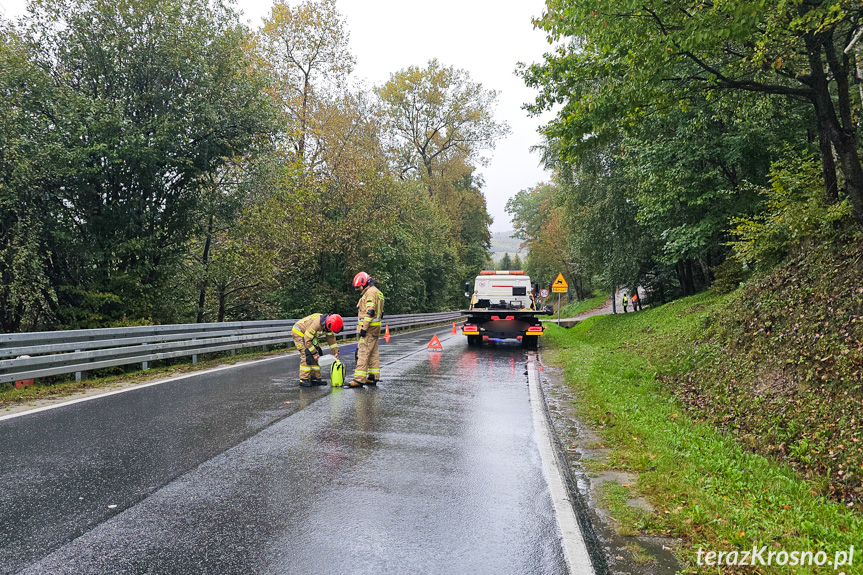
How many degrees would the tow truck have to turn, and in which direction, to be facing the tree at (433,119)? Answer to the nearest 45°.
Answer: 0° — it already faces it

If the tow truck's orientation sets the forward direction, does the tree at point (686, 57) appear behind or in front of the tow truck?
behind

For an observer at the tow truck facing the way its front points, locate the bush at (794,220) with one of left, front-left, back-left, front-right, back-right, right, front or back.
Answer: back-right

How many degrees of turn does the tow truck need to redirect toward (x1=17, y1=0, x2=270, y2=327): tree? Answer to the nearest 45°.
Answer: approximately 135° to its left

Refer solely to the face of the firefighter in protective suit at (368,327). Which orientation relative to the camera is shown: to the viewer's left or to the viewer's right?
to the viewer's left

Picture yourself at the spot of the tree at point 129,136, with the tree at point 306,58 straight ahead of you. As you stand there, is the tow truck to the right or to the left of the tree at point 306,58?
right

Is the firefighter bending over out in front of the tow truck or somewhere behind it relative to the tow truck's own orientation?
behind

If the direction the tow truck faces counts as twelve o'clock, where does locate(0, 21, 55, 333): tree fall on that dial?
The tree is roughly at 8 o'clock from the tow truck.

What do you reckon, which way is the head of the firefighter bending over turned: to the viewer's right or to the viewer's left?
to the viewer's right

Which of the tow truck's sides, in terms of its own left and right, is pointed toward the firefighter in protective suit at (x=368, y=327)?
back

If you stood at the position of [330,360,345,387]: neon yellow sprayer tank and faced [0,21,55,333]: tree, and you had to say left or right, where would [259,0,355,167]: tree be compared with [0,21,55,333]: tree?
right

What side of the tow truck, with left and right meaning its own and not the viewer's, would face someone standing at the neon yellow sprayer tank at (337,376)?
back

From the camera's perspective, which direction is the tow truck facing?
away from the camera
